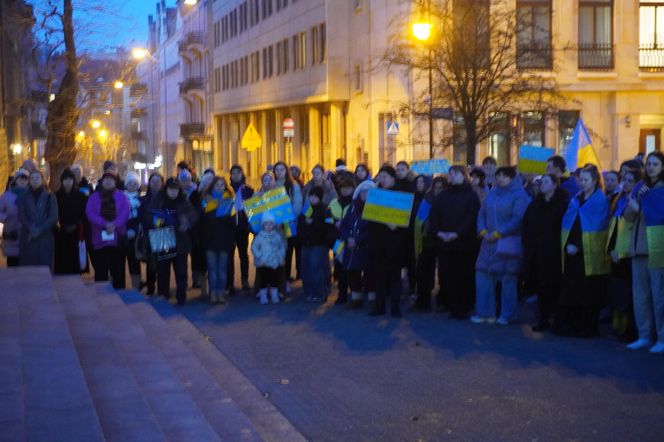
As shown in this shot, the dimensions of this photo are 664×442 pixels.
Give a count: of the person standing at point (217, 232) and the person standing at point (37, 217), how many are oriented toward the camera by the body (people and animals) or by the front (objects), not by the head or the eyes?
2

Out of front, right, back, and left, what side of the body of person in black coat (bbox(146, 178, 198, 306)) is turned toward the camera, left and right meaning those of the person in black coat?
front

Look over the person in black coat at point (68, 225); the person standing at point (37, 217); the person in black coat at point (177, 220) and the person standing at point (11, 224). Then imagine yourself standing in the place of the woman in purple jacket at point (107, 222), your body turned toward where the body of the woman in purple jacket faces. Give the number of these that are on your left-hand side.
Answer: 1

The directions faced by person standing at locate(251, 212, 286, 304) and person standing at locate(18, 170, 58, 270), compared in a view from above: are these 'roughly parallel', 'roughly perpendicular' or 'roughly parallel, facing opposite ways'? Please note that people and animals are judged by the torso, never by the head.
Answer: roughly parallel

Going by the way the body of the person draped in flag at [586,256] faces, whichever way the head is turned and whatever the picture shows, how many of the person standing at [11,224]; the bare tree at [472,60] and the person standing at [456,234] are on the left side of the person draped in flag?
0

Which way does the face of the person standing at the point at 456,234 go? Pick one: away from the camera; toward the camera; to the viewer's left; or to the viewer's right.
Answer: toward the camera

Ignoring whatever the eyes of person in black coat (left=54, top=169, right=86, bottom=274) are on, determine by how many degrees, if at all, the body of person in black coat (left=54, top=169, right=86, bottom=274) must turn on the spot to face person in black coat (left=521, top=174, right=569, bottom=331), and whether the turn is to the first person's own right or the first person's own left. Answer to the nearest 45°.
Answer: approximately 45° to the first person's own left

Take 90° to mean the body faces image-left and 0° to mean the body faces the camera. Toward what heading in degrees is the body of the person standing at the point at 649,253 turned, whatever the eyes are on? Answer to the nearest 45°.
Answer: approximately 45°

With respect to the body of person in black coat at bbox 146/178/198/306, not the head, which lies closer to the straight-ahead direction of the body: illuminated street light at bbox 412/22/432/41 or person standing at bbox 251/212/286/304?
the person standing

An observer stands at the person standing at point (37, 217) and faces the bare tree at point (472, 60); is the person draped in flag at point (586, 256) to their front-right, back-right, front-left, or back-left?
front-right

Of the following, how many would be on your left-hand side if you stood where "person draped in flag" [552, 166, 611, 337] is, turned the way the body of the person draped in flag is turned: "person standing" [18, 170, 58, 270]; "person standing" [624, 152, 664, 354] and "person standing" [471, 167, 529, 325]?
1

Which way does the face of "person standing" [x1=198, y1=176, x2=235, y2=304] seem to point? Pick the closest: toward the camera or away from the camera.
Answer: toward the camera

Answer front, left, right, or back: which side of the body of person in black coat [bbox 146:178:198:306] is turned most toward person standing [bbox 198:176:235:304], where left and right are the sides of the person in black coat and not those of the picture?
left

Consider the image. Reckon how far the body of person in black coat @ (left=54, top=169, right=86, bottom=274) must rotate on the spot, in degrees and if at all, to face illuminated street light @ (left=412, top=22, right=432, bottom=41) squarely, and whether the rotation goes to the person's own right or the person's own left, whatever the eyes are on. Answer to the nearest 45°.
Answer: approximately 135° to the person's own left
